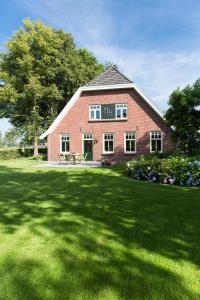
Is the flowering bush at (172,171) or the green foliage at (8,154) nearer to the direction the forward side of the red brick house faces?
the flowering bush

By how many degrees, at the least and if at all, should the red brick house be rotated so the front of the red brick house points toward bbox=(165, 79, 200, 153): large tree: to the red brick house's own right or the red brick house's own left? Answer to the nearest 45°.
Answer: approximately 45° to the red brick house's own left

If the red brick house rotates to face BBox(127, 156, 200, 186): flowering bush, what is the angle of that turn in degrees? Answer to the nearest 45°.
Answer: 0° — it already faces it

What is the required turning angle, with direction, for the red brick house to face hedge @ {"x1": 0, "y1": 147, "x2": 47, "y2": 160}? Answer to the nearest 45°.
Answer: approximately 135° to its right

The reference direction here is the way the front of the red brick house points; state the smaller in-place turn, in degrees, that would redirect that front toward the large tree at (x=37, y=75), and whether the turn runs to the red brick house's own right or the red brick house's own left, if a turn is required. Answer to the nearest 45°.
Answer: approximately 135° to the red brick house's own right

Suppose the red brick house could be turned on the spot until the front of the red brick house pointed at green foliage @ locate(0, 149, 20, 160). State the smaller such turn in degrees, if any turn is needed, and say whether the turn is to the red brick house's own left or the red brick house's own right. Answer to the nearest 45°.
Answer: approximately 135° to the red brick house's own right

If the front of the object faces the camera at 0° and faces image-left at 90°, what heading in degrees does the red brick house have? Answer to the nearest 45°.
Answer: approximately 0°

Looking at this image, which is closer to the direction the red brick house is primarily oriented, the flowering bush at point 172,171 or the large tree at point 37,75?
the flowering bush
